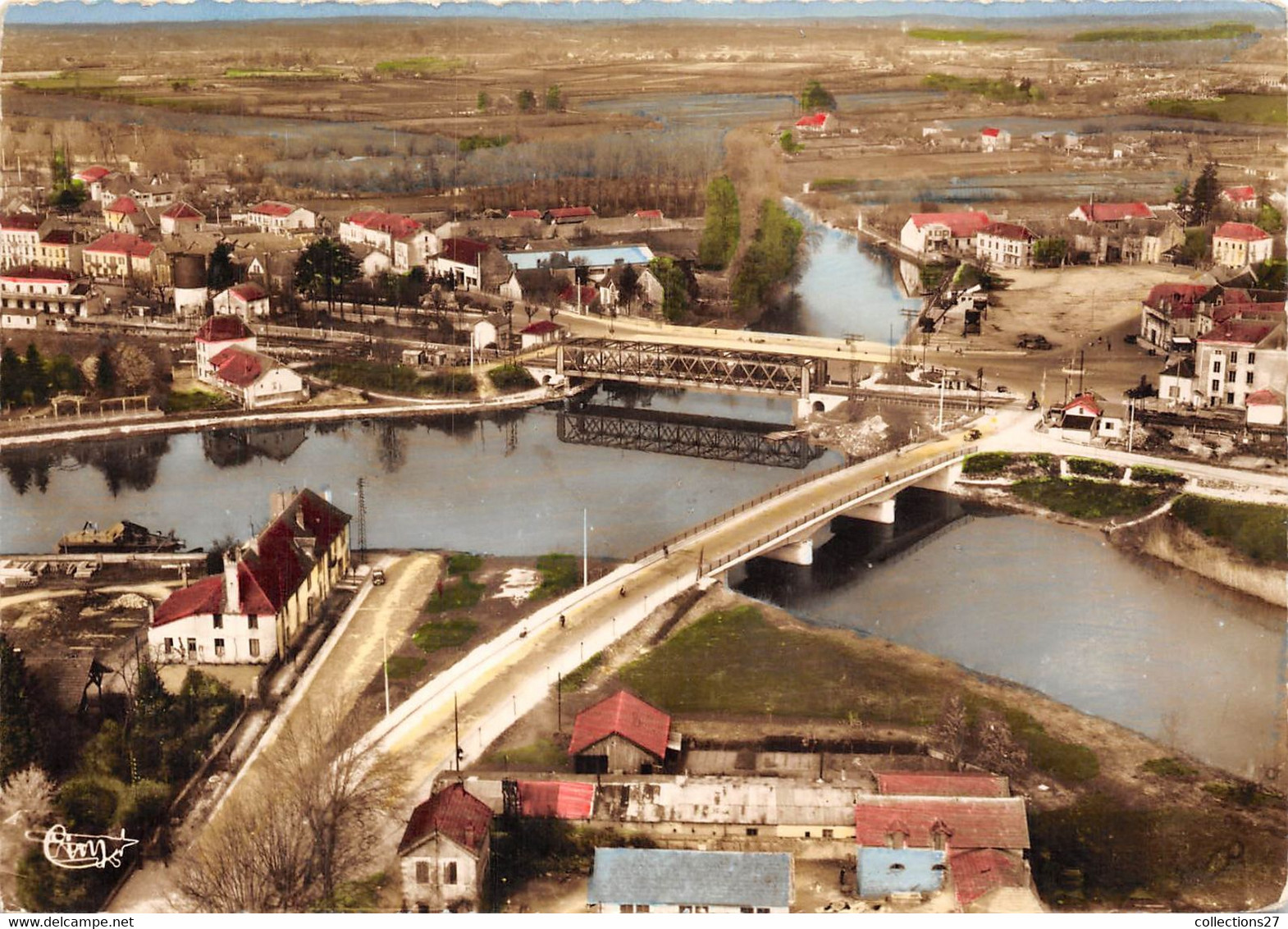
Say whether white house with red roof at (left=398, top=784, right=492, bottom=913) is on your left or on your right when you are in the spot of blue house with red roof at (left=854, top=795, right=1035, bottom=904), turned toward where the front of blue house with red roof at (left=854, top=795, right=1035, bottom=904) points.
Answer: on your right

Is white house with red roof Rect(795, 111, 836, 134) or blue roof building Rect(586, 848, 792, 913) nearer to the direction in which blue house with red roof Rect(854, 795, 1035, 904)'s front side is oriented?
the blue roof building

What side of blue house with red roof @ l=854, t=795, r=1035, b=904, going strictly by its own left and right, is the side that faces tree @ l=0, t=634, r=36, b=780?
right

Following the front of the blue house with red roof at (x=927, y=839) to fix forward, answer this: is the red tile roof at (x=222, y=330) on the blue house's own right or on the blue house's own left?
on the blue house's own right

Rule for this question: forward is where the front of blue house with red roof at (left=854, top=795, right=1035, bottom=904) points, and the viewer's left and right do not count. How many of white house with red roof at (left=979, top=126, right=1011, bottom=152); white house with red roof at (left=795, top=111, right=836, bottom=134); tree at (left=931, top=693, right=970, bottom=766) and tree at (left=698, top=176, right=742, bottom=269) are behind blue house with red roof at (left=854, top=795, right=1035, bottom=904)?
4

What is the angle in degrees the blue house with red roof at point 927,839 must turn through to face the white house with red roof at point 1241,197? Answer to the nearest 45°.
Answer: approximately 180°

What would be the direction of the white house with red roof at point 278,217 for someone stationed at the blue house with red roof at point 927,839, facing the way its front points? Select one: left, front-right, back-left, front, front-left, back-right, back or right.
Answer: back-right

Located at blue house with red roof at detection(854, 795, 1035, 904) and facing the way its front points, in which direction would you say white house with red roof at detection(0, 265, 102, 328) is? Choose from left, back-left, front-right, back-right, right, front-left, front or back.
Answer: back-right

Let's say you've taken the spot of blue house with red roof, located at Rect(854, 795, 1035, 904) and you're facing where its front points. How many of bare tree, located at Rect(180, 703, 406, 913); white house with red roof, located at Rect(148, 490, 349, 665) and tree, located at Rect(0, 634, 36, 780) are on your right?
3
